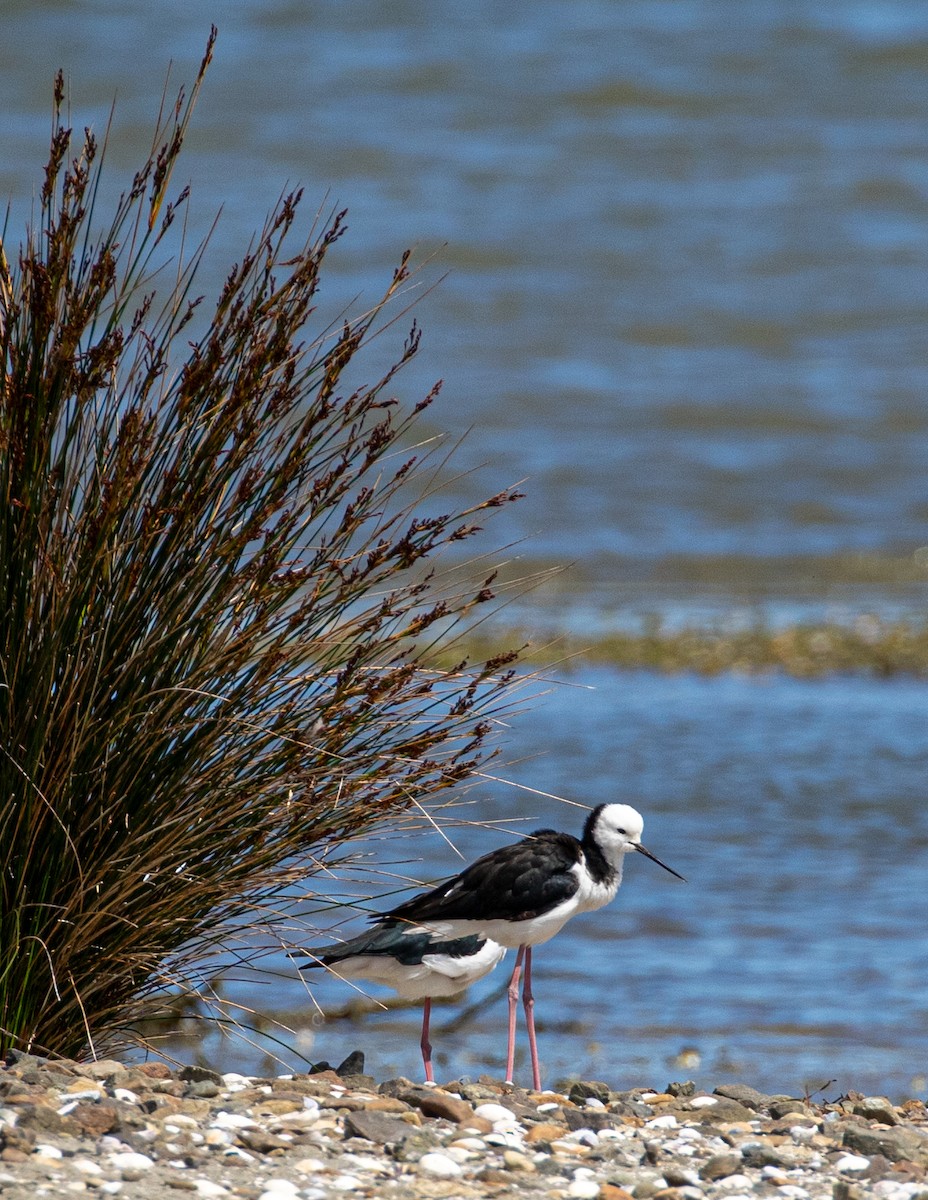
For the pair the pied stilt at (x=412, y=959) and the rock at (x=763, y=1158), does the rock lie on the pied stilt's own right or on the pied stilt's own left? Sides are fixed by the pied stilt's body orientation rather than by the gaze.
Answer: on the pied stilt's own right

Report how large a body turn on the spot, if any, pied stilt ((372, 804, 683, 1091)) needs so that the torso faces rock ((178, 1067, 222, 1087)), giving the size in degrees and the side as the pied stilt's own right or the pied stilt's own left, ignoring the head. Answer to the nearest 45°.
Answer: approximately 135° to the pied stilt's own right

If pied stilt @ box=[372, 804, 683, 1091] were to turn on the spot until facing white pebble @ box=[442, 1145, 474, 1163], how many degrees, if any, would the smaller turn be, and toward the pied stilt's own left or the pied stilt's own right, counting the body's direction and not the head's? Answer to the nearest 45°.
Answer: approximately 90° to the pied stilt's own right

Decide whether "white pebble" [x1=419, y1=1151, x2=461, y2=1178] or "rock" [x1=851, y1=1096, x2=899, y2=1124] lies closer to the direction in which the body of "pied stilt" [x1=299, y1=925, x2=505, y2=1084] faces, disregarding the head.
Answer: the rock

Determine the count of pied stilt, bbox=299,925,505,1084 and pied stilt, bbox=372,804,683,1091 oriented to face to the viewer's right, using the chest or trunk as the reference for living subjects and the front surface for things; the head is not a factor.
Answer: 2

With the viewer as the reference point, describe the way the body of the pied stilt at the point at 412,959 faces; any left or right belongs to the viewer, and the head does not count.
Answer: facing to the right of the viewer

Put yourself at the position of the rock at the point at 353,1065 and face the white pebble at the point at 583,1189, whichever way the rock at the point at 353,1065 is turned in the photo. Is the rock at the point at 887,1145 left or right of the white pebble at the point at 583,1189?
left

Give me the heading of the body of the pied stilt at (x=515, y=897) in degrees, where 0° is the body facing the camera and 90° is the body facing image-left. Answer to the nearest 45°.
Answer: approximately 270°

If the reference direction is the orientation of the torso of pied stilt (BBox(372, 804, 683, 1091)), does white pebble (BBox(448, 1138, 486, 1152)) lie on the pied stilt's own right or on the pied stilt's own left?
on the pied stilt's own right

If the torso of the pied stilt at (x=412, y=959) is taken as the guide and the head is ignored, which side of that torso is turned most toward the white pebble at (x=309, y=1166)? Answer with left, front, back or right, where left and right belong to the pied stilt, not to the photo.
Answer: right
